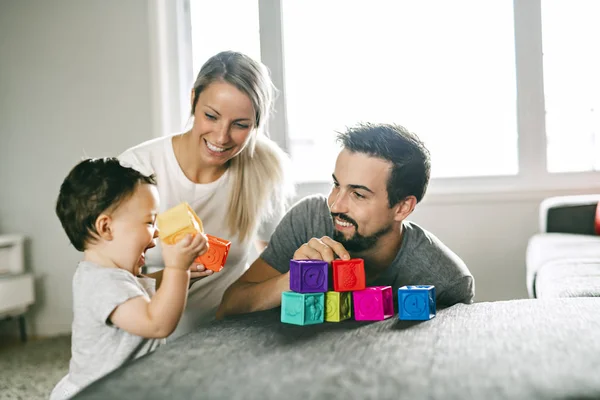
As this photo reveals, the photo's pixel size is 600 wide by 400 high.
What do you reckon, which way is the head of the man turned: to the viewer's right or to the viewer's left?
to the viewer's left

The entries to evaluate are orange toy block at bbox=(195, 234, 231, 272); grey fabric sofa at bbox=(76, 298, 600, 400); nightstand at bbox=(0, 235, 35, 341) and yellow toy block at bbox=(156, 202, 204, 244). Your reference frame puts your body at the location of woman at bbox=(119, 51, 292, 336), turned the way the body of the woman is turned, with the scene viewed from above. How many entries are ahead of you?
3

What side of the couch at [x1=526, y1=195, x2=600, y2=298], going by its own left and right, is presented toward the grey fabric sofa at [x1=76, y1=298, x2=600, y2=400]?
front

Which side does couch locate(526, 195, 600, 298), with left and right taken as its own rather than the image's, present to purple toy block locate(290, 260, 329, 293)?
front

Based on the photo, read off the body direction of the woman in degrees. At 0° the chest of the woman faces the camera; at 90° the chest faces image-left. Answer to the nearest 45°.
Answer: approximately 0°

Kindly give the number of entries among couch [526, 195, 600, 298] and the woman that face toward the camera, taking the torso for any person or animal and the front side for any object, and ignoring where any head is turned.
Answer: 2

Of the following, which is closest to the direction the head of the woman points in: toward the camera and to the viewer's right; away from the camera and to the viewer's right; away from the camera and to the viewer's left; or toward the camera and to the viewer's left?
toward the camera and to the viewer's left

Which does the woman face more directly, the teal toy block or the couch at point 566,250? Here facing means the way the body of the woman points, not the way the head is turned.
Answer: the teal toy block

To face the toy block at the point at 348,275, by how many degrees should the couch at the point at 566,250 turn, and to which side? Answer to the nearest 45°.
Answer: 0° — it already faces it
